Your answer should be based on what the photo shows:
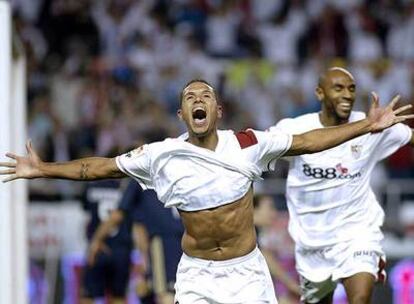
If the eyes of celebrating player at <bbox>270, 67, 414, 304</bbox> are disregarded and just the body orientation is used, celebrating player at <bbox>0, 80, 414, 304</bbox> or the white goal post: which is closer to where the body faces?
the celebrating player

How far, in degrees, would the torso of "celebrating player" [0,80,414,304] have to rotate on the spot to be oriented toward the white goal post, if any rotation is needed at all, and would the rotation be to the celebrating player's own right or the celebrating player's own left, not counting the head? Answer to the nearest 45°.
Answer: approximately 135° to the celebrating player's own right

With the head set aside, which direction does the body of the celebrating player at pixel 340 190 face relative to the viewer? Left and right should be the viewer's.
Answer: facing the viewer

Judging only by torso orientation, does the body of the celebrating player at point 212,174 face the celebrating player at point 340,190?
no

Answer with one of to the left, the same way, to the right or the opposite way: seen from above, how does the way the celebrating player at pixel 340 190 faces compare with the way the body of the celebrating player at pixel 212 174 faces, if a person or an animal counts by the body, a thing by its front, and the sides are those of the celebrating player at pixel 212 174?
the same way

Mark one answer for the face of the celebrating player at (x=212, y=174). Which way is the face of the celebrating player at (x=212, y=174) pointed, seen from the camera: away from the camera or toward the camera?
toward the camera

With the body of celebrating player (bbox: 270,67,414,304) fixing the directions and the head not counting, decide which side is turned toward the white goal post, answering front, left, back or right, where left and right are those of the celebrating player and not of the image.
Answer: right

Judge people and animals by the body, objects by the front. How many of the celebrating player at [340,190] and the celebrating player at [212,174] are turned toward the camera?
2
